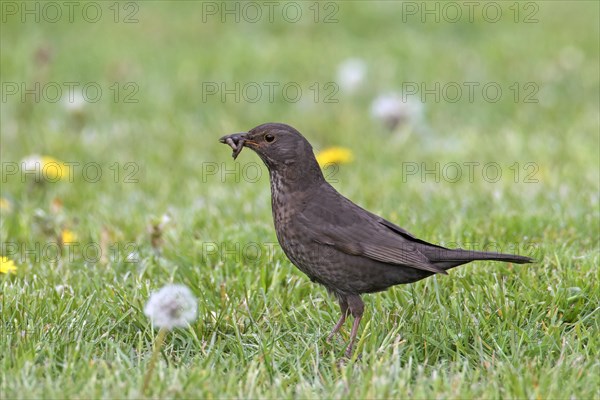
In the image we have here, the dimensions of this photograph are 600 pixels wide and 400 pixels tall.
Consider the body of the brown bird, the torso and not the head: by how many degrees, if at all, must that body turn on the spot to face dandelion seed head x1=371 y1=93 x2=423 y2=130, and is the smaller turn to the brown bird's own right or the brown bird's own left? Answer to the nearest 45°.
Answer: approximately 90° to the brown bird's own right

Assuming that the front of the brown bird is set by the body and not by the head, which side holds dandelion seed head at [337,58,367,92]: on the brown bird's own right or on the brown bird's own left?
on the brown bird's own right

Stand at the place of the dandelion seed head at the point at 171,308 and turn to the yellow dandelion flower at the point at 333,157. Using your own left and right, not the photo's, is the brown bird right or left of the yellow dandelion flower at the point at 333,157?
right

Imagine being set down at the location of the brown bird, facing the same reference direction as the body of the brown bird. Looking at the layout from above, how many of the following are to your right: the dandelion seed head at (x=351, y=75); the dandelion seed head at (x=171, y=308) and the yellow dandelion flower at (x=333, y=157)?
2

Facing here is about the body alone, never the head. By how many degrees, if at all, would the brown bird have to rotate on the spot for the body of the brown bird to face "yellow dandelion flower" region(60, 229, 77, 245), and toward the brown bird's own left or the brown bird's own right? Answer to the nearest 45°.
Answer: approximately 45° to the brown bird's own right

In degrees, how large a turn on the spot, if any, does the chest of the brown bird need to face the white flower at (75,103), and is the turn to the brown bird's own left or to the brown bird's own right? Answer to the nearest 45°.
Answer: approximately 45° to the brown bird's own right

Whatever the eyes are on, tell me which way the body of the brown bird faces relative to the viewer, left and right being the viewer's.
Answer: facing to the left of the viewer
